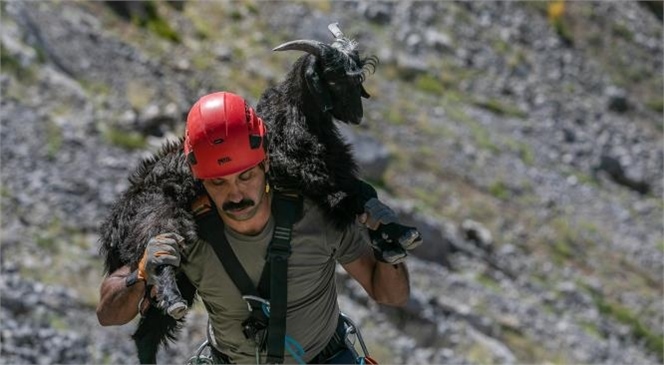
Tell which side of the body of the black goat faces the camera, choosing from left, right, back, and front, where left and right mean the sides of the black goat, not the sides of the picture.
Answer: right

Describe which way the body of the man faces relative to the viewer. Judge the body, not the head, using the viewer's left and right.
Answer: facing the viewer
